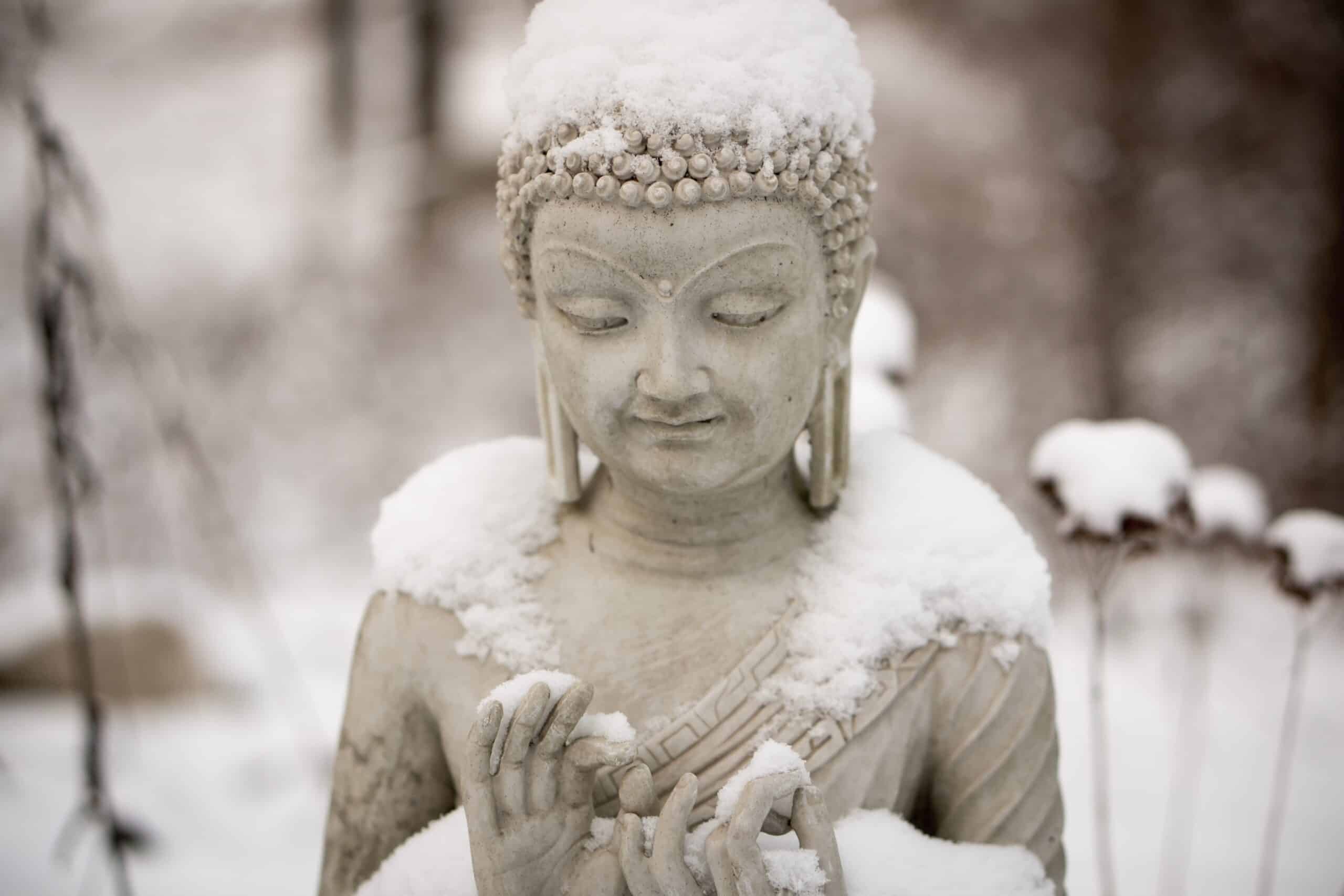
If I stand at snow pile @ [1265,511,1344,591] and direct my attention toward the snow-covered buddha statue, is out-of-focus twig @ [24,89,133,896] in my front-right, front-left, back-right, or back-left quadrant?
front-right

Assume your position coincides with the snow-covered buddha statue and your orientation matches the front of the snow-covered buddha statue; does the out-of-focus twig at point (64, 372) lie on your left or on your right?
on your right

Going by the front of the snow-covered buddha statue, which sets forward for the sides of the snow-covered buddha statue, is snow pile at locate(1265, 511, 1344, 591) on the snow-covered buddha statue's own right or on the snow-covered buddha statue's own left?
on the snow-covered buddha statue's own left

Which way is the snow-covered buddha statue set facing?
toward the camera

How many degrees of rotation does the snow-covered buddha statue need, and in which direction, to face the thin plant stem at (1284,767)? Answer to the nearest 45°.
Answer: approximately 135° to its left

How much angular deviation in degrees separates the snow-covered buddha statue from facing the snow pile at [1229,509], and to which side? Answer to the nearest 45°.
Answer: approximately 135° to its left
